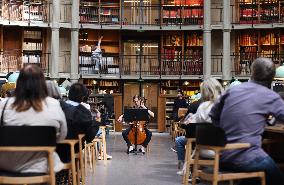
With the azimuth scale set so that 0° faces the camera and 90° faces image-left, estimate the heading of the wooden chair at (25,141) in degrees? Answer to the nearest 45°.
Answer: approximately 180°

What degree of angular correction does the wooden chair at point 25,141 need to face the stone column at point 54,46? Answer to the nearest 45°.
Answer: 0° — it already faces it

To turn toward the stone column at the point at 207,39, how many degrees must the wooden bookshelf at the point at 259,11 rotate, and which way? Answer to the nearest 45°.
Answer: approximately 45° to its right

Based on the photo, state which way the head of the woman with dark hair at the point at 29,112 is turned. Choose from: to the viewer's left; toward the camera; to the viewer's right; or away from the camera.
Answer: away from the camera

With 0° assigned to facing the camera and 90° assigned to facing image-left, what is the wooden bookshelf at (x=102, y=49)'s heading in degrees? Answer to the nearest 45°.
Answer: approximately 0°

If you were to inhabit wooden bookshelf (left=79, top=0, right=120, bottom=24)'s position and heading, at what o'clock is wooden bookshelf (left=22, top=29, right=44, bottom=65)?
wooden bookshelf (left=22, top=29, right=44, bottom=65) is roughly at 3 o'clock from wooden bookshelf (left=79, top=0, right=120, bottom=24).

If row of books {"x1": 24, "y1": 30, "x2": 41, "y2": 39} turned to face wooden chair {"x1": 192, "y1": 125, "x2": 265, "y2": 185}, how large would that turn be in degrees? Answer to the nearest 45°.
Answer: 0° — it already faces it

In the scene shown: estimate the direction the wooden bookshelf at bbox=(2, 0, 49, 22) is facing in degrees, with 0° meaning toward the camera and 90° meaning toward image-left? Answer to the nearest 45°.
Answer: approximately 0°

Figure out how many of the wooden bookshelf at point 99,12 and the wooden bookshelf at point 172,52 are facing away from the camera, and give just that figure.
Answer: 0

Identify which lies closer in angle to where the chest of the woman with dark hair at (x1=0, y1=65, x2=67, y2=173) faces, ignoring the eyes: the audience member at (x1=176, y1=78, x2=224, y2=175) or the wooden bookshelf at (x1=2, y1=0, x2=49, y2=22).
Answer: the wooden bookshelf

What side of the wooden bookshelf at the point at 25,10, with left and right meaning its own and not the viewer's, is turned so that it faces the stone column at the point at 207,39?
left

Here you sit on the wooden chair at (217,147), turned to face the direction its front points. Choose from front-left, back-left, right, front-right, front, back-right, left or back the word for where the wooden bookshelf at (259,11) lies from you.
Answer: front-left

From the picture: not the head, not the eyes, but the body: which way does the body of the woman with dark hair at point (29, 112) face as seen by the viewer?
away from the camera

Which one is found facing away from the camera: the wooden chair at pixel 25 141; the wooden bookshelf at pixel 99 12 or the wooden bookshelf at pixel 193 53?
the wooden chair

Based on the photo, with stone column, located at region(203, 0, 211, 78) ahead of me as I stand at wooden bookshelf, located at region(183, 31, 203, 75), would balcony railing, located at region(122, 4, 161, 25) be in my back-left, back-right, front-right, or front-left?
back-right
